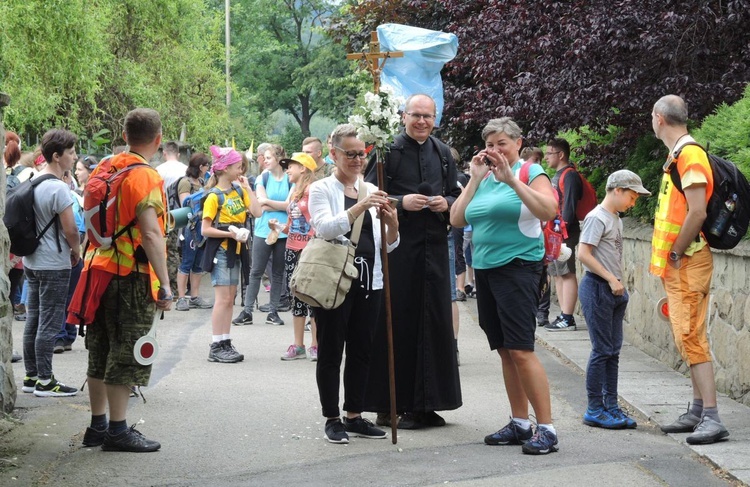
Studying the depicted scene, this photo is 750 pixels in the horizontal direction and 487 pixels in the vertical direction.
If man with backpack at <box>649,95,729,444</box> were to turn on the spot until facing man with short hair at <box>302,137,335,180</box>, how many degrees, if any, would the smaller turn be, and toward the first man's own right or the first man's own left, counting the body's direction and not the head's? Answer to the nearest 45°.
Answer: approximately 45° to the first man's own right

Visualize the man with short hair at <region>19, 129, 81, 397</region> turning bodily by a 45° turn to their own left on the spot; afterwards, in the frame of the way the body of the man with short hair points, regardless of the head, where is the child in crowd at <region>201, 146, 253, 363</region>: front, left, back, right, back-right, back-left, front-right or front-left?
front

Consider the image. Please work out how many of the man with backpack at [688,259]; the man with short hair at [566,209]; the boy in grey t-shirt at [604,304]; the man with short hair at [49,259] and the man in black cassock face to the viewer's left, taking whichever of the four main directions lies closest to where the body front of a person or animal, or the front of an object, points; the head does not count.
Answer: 2

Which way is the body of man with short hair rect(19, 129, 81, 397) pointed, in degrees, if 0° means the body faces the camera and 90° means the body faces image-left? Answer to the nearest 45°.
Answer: approximately 270°

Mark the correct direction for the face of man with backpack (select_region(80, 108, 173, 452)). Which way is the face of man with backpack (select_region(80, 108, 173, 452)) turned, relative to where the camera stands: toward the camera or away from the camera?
away from the camera

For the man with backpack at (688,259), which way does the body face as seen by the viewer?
to the viewer's left

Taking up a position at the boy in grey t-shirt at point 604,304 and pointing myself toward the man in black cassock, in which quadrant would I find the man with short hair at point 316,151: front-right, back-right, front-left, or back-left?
front-right

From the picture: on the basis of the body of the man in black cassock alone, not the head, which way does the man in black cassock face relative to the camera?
toward the camera

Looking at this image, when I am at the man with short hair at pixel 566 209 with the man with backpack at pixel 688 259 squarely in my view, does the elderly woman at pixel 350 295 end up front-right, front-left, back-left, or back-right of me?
front-right

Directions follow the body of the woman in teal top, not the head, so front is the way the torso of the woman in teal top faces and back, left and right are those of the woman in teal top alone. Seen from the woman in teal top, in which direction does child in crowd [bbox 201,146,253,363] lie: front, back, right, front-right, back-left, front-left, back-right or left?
right

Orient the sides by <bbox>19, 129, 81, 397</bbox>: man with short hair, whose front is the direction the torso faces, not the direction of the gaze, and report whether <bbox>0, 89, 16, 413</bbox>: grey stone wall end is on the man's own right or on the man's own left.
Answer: on the man's own right

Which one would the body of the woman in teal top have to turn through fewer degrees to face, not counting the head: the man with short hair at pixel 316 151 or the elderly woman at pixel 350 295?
the elderly woman

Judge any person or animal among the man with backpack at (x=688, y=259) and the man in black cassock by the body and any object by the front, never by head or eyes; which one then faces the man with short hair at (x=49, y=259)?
the man with backpack
